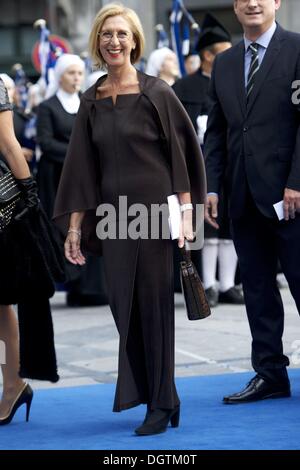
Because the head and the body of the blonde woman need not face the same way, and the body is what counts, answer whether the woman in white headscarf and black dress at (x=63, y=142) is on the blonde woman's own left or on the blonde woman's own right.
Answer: on the blonde woman's own right

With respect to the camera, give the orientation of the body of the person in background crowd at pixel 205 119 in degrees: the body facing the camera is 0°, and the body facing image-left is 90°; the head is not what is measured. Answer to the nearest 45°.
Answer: approximately 315°

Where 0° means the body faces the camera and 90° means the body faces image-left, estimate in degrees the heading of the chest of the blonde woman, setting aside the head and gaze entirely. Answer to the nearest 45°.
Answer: approximately 45°

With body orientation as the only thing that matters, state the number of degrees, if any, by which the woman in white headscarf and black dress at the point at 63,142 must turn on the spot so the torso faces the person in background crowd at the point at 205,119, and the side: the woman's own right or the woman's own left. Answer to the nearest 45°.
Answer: approximately 45° to the woman's own left

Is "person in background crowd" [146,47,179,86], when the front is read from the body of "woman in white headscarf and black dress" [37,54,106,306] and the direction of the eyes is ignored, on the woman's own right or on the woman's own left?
on the woman's own left

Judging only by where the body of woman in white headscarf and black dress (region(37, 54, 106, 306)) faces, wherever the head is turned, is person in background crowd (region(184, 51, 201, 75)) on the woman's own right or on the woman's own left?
on the woman's own left
